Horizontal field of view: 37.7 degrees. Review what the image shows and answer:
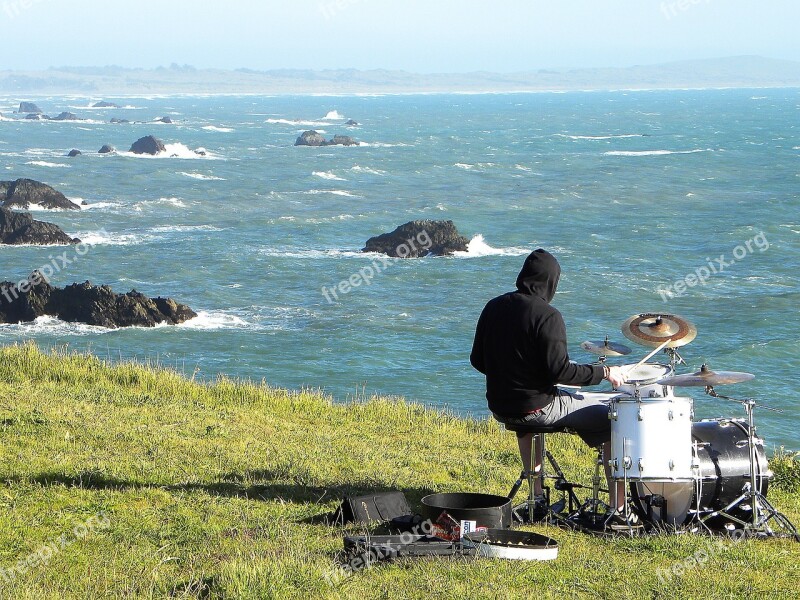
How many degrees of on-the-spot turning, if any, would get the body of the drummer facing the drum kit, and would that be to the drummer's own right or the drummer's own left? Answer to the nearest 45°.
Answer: approximately 45° to the drummer's own right

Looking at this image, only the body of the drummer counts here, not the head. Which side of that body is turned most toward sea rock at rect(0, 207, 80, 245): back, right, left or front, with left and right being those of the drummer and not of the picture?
left

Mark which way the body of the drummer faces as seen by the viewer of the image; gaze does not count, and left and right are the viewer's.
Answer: facing away from the viewer and to the right of the viewer

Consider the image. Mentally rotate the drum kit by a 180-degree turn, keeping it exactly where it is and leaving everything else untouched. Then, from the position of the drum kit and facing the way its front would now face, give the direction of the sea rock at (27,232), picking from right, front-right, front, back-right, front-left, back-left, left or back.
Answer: right

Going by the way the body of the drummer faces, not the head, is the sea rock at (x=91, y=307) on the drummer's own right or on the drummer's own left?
on the drummer's own left

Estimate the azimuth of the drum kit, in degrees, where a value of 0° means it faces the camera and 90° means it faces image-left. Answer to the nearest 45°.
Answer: approximately 225°

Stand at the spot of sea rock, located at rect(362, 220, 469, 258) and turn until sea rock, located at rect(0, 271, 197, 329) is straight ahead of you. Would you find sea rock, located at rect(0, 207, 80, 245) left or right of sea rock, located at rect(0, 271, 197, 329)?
right

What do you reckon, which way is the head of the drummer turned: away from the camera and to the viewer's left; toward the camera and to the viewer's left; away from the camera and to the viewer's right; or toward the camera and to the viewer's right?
away from the camera and to the viewer's right

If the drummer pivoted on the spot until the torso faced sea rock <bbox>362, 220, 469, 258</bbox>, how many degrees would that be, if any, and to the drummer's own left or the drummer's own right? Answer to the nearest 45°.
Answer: approximately 45° to the drummer's own left

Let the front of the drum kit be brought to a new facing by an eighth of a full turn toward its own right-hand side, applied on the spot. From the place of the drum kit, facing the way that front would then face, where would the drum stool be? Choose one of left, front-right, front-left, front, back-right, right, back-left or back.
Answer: back

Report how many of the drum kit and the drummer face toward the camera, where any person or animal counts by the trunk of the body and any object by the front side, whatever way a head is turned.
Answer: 0

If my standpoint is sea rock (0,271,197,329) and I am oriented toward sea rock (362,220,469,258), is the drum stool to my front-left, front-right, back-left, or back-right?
back-right

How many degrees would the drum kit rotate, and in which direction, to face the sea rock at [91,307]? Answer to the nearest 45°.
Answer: approximately 90° to its left
